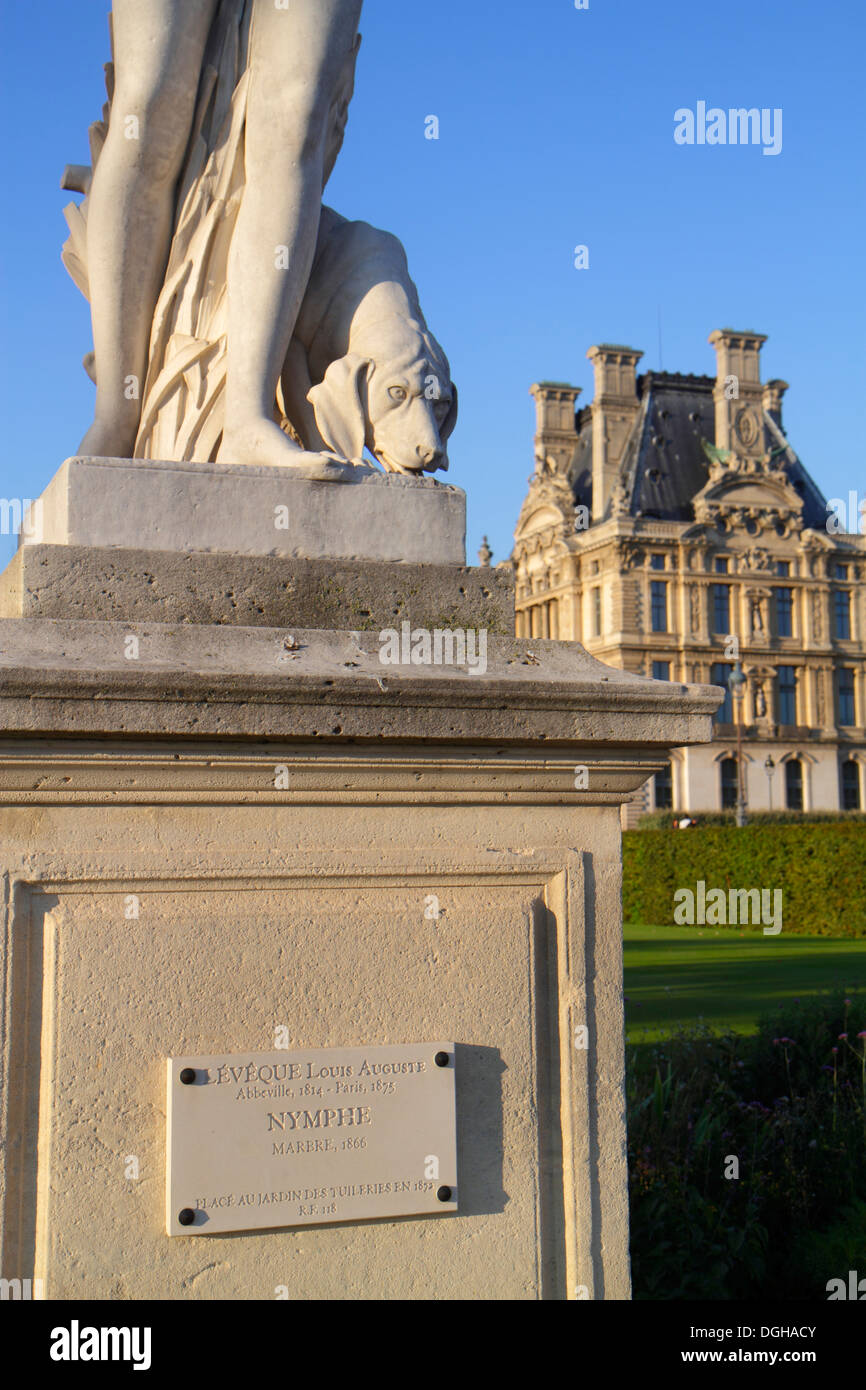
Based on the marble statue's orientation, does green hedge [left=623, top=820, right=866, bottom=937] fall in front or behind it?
behind

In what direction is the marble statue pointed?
toward the camera
